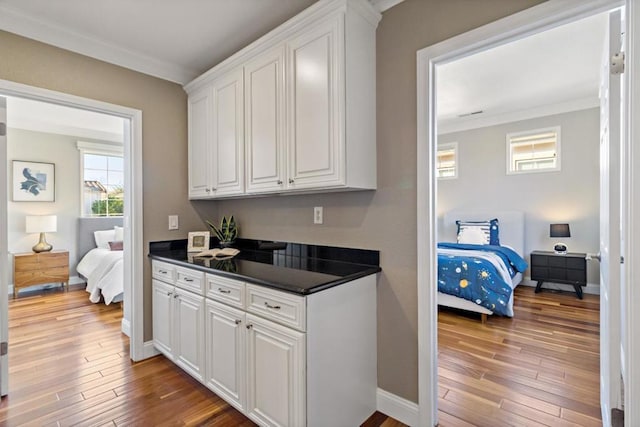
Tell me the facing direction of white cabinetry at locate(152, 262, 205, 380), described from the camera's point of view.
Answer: facing the viewer and to the left of the viewer

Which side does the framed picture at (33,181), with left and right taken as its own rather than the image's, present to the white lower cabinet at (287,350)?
front

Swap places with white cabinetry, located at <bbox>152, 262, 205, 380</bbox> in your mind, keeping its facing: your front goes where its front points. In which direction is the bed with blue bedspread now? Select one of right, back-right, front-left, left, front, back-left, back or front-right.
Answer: back-left

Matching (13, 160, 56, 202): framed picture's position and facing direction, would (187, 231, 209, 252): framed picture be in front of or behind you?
in front

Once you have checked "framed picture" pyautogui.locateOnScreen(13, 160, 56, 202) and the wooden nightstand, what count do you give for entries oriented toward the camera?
2

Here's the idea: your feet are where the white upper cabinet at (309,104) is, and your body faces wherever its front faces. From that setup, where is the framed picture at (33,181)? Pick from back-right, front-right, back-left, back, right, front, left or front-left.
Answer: right

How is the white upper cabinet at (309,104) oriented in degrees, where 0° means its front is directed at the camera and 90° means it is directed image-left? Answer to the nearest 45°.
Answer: approximately 45°

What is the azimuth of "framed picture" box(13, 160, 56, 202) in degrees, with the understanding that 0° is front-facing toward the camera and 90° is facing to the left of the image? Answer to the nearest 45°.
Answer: approximately 0°

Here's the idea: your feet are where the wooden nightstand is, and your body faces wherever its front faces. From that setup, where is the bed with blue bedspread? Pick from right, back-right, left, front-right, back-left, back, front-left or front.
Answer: front-left

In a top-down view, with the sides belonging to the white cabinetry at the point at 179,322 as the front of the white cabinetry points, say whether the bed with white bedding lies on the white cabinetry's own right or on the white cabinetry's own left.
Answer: on the white cabinetry's own right
